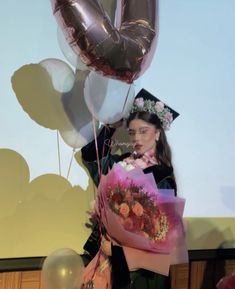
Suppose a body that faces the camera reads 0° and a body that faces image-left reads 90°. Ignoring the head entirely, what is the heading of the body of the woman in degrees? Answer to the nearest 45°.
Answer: approximately 45°
